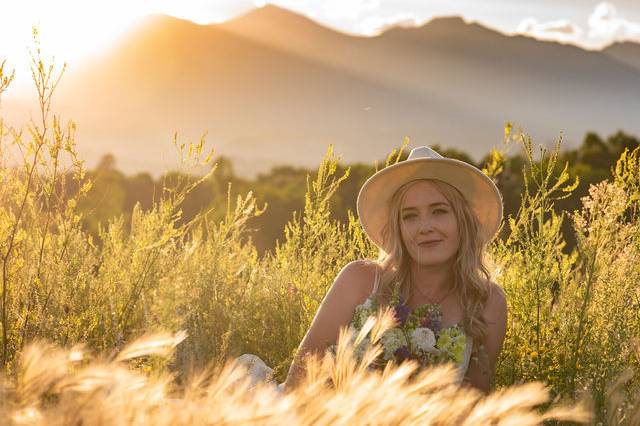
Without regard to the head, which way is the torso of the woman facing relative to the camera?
toward the camera

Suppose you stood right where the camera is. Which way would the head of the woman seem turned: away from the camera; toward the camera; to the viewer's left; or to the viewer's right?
toward the camera
